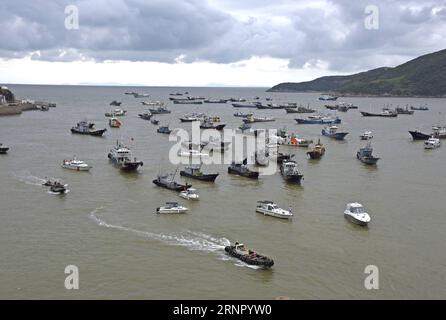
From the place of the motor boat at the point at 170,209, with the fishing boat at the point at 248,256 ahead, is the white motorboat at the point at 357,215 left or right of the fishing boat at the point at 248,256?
left

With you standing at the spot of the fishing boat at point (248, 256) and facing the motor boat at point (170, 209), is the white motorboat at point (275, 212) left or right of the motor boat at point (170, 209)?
right

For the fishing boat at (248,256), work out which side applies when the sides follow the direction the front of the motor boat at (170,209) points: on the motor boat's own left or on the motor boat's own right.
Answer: on the motor boat's own right

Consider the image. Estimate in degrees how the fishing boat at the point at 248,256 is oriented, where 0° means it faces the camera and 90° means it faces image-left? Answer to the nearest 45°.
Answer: approximately 315°

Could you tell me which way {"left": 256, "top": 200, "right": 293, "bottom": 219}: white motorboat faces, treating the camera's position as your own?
facing the viewer and to the right of the viewer

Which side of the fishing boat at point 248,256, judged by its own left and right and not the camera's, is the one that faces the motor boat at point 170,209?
back

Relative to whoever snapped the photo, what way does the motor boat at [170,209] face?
facing to the right of the viewer

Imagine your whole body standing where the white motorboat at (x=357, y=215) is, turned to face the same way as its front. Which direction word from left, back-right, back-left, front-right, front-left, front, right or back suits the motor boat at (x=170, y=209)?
back-right

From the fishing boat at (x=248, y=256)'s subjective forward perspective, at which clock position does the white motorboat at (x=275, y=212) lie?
The white motorboat is roughly at 8 o'clock from the fishing boat.

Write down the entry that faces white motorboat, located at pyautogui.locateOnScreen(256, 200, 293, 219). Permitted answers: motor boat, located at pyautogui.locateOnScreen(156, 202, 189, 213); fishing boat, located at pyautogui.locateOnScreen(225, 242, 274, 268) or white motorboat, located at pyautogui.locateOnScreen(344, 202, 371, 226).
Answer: motor boat, located at pyautogui.locateOnScreen(156, 202, 189, 213)

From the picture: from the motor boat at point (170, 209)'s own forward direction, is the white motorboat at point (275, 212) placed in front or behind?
in front

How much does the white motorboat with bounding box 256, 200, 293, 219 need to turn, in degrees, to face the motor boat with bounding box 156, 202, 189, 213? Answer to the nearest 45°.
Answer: approximately 135° to its right
